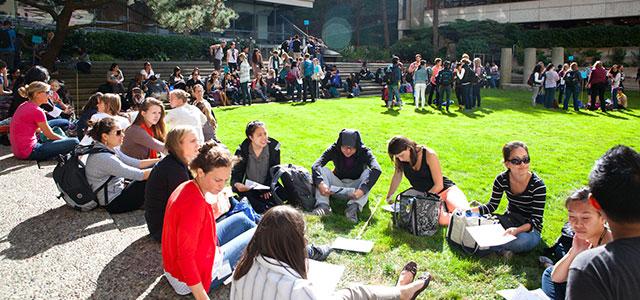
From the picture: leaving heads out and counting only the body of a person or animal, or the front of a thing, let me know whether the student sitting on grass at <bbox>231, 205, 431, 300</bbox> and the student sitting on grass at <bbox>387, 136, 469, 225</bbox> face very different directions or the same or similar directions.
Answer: very different directions

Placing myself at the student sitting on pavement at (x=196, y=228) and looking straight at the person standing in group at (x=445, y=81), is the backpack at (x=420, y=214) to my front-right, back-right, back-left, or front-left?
front-right

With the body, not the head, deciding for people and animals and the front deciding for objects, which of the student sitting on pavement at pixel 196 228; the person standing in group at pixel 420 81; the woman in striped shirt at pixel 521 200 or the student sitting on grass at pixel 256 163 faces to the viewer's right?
the student sitting on pavement at pixel 196 228

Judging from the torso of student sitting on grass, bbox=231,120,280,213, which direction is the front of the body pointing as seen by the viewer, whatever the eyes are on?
toward the camera

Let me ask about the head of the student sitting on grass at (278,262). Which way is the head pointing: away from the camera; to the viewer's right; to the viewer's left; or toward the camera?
away from the camera

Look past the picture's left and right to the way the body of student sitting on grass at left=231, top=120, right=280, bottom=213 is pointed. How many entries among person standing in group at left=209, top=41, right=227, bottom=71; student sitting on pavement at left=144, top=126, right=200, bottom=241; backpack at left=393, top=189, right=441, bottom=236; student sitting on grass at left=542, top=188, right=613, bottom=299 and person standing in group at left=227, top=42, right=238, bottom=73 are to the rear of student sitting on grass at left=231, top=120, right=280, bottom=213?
2

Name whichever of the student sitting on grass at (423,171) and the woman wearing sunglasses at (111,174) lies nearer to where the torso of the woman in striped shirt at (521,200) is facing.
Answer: the woman wearing sunglasses

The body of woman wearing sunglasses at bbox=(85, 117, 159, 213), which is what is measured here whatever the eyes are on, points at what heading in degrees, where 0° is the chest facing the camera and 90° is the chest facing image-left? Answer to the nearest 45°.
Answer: approximately 270°

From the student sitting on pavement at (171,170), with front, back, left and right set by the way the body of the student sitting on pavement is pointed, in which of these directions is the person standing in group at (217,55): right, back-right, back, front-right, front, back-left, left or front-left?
left

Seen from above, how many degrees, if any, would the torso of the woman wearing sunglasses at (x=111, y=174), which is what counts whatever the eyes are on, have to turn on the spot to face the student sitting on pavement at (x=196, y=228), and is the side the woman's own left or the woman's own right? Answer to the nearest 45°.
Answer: approximately 90° to the woman's own right

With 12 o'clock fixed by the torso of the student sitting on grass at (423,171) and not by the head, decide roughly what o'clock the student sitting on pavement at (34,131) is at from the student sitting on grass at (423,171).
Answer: the student sitting on pavement at (34,131) is roughly at 2 o'clock from the student sitting on grass at (423,171).

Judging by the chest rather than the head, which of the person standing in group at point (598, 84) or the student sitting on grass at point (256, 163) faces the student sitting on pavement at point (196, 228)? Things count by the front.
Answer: the student sitting on grass at point (256, 163)

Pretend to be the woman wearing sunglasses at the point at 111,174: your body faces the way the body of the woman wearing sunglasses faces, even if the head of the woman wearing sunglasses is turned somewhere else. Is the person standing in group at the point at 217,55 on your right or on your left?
on your left

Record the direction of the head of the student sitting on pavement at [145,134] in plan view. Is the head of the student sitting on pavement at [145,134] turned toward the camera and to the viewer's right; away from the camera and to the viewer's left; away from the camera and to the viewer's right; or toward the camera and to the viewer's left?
toward the camera and to the viewer's right

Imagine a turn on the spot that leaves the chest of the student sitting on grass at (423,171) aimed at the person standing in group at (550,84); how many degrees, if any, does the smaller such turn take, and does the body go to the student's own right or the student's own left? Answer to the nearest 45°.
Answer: approximately 135° to the student's own right

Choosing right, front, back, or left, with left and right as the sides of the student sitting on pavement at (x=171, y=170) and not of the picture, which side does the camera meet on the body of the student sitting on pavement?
right

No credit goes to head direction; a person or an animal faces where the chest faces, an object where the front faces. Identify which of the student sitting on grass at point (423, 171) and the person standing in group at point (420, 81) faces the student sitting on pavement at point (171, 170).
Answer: the student sitting on grass at point (423, 171)
